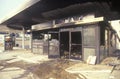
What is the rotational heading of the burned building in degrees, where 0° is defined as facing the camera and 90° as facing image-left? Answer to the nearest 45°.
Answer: approximately 45°
